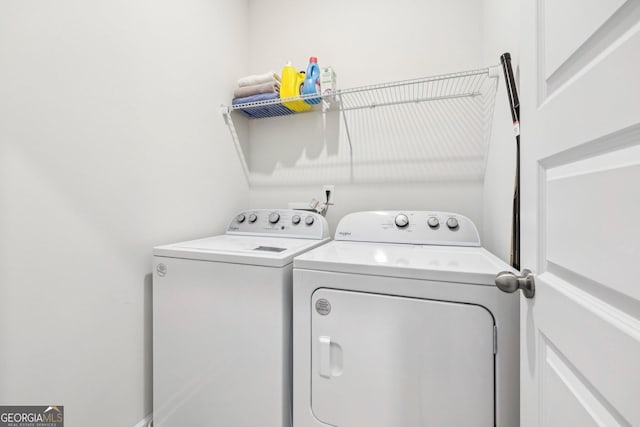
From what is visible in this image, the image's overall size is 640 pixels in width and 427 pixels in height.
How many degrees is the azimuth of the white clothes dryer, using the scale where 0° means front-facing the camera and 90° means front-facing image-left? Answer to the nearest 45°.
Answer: approximately 0°

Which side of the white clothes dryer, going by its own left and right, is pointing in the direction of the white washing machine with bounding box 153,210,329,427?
right
